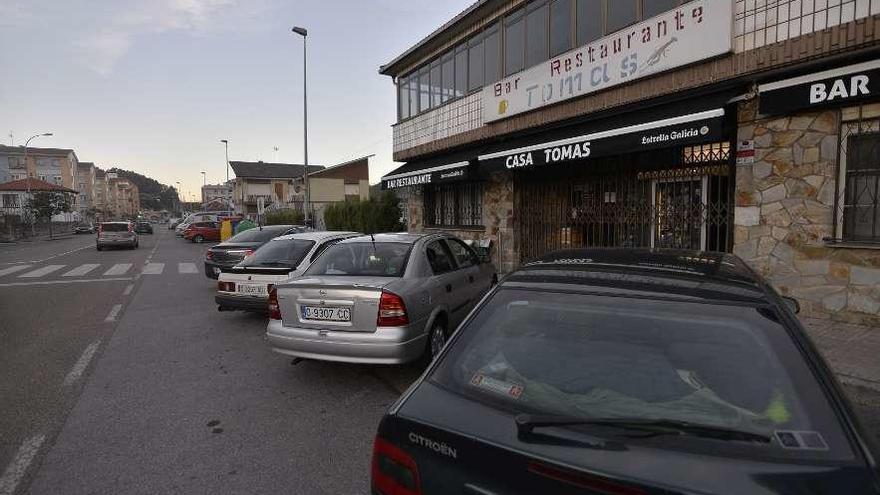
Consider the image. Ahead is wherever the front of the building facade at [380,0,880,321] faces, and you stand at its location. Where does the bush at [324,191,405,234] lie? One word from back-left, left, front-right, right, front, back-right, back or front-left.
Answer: right

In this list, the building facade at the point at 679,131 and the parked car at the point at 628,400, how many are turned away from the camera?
1

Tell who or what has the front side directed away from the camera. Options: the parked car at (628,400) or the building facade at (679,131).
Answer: the parked car

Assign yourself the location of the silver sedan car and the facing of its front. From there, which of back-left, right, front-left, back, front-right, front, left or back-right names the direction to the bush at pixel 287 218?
front-left

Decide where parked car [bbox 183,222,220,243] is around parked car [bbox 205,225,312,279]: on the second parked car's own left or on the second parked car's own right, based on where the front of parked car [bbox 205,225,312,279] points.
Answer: on the second parked car's own left

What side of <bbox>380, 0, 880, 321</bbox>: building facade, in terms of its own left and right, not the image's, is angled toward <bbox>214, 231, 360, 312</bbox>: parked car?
front

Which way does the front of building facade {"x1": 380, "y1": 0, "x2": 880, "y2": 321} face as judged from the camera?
facing the viewer and to the left of the viewer

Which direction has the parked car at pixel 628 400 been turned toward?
away from the camera

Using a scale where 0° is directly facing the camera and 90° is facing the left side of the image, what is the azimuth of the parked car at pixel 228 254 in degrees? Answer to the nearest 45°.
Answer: approximately 225°

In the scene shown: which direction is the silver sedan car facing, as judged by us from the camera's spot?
facing away from the viewer and to the right of the viewer

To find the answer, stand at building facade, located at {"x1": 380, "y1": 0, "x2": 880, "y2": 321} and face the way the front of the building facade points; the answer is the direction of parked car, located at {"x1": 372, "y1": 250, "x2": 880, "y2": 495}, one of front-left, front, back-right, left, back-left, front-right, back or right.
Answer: front-left

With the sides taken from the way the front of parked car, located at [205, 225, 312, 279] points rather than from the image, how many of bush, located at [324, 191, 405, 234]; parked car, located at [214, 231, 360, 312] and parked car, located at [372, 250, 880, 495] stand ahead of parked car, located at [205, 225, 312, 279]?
1

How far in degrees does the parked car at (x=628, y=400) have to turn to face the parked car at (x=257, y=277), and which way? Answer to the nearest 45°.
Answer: approximately 45° to its left

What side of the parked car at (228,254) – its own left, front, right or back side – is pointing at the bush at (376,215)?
front

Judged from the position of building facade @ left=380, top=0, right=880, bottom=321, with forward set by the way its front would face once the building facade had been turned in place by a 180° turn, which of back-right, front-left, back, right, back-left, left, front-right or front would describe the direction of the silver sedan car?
back

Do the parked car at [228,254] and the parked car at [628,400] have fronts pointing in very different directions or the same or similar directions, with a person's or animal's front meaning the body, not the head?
same or similar directions
